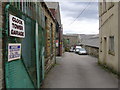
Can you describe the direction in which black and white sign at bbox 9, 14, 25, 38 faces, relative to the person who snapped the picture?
facing the viewer and to the right of the viewer
